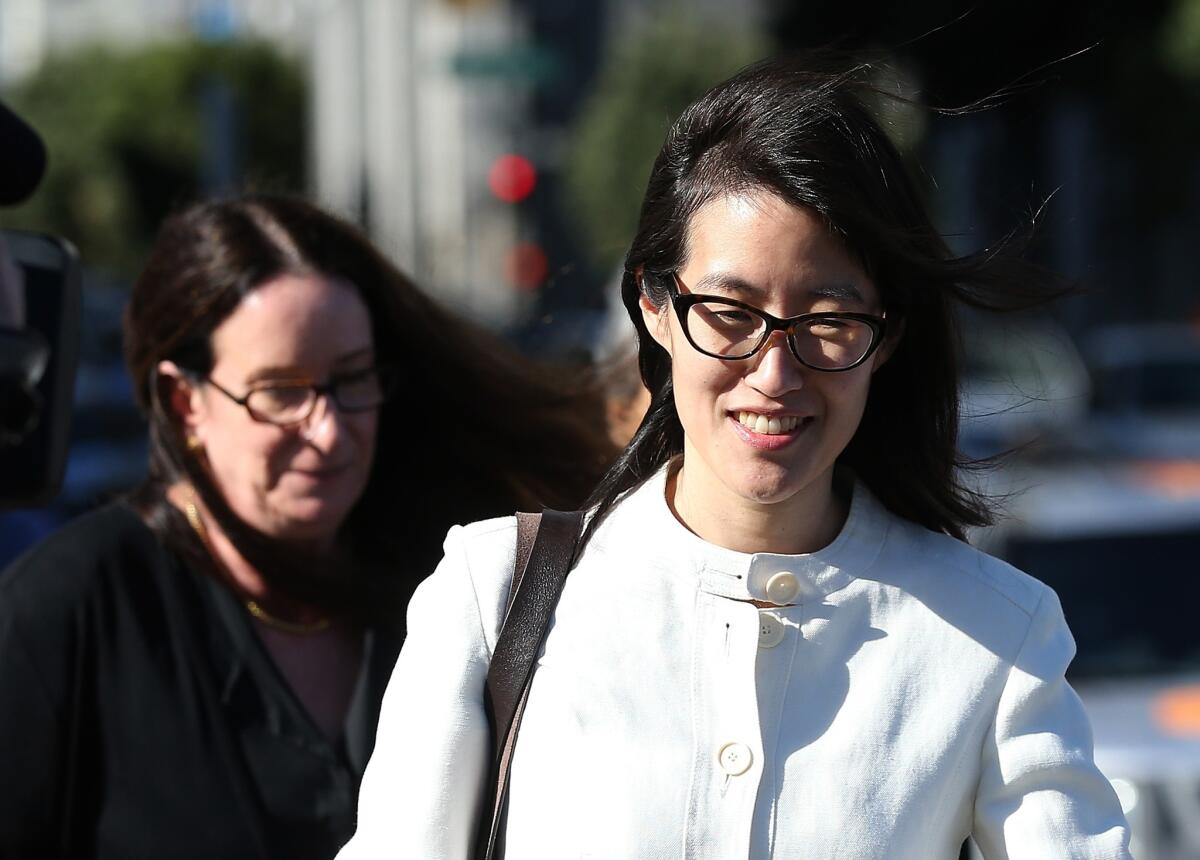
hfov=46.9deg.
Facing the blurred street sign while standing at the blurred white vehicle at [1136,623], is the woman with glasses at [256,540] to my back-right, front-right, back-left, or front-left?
back-left

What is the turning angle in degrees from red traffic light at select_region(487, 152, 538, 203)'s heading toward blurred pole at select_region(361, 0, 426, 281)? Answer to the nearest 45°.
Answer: approximately 90° to its right

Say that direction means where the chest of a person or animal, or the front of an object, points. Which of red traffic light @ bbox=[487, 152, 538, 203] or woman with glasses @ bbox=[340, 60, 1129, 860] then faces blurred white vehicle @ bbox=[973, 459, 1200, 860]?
the red traffic light

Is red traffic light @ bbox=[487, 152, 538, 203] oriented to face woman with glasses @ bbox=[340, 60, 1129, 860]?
yes

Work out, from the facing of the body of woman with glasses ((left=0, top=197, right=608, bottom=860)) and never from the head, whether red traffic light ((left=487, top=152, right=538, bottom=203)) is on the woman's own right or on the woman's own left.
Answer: on the woman's own left

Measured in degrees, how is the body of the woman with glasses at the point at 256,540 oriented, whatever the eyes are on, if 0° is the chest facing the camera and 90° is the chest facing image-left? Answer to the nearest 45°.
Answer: approximately 315°

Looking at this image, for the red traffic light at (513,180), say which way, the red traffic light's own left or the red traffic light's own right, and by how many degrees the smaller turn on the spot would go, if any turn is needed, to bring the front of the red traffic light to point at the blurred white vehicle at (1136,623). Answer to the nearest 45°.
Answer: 0° — it already faces it

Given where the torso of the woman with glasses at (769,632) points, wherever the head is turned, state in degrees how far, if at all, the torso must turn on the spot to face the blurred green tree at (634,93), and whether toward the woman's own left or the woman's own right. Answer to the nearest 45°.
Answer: approximately 180°

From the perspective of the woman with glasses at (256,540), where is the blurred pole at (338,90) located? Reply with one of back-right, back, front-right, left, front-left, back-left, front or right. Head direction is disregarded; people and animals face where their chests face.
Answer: back-left

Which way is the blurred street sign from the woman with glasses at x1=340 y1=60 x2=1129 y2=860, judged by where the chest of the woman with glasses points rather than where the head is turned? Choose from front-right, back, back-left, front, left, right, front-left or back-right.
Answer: back

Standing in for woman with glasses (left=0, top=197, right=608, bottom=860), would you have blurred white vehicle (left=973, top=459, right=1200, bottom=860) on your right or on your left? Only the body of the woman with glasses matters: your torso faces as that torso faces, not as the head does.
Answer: on your left
